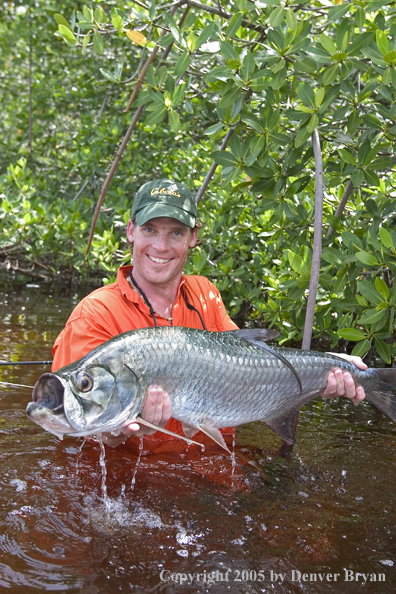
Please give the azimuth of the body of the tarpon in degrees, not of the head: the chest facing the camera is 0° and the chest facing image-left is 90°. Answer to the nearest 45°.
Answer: approximately 90°
